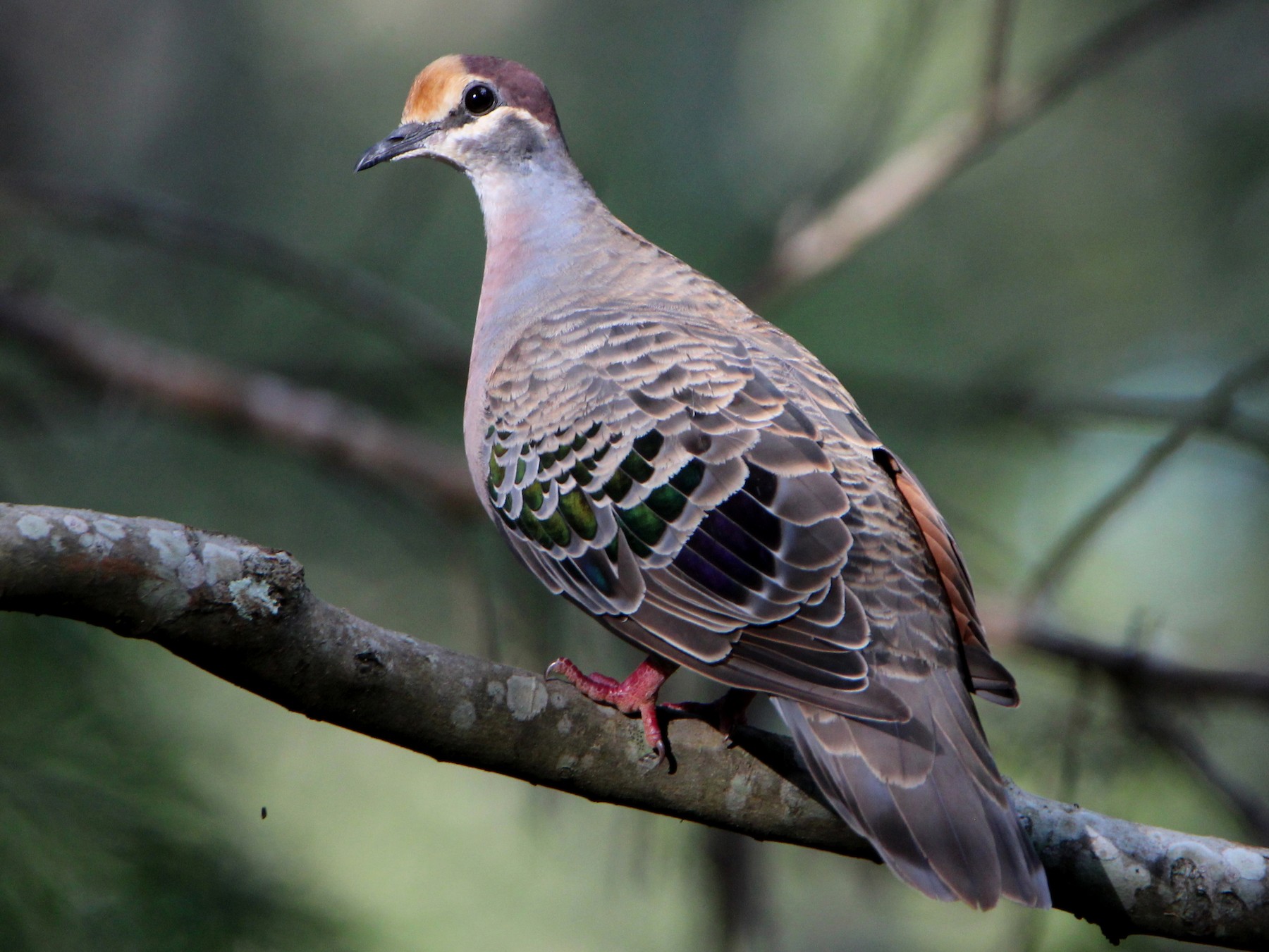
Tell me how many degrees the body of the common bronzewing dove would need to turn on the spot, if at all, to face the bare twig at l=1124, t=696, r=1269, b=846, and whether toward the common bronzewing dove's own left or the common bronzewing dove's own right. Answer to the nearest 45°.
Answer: approximately 90° to the common bronzewing dove's own right

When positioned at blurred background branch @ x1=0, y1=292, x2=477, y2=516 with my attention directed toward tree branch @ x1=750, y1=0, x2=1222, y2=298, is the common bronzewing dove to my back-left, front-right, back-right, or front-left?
front-right

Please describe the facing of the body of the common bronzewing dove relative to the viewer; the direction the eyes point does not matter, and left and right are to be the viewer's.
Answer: facing away from the viewer and to the left of the viewer

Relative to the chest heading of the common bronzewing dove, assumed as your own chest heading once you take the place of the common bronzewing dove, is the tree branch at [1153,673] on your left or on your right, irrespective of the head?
on your right

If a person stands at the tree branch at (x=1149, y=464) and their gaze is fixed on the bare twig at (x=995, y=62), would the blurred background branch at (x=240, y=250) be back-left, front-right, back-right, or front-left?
front-left

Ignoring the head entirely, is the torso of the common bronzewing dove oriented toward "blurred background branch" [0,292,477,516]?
yes

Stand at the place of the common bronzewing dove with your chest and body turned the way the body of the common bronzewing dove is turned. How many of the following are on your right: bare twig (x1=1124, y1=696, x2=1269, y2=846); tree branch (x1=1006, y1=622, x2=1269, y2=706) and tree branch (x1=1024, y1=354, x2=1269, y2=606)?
3

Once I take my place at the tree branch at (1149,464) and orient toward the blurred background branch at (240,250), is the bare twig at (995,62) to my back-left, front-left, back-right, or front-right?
front-right

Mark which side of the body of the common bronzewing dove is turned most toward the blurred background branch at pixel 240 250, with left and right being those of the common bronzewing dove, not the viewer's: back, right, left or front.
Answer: front

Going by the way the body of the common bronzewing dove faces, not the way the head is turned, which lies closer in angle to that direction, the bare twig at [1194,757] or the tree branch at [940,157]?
the tree branch

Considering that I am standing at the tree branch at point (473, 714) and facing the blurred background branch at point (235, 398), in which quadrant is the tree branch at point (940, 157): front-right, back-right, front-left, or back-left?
front-right

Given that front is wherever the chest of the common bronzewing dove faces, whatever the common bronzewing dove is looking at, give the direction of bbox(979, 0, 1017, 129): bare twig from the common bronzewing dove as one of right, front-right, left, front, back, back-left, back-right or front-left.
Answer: front-right
